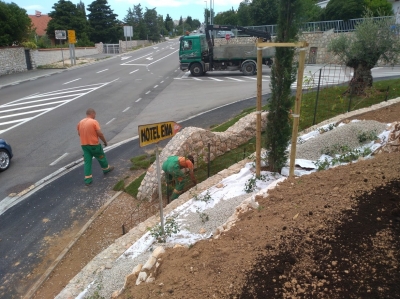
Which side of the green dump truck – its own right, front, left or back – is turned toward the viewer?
left

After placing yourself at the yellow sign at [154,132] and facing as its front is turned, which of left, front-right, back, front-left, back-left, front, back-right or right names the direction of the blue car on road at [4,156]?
back

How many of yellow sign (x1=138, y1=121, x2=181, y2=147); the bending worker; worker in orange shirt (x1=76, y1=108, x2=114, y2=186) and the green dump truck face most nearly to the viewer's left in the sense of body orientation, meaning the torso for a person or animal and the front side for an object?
1

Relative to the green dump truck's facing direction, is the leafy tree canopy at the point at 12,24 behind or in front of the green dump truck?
in front

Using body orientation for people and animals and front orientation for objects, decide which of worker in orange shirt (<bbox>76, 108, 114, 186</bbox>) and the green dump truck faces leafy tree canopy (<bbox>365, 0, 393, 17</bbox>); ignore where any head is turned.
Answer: the worker in orange shirt

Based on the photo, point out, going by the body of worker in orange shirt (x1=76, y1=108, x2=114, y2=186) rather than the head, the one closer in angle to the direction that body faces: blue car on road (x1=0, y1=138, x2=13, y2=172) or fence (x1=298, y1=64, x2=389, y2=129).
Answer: the fence

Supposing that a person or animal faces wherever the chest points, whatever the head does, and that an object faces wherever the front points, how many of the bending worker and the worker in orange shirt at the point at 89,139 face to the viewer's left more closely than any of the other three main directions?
0

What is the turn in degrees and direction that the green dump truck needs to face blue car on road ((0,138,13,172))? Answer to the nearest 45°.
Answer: approximately 90° to its left

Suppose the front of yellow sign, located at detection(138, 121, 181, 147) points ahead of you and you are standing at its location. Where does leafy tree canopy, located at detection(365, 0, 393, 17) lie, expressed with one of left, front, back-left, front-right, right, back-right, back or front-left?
left

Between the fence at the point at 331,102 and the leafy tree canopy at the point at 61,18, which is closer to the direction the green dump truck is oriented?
the leafy tree canopy

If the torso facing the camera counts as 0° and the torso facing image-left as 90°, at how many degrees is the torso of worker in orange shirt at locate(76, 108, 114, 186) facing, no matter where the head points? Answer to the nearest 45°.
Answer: approximately 225°

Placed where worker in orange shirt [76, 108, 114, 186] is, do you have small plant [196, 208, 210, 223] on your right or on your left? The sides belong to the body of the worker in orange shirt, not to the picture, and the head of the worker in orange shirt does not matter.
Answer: on your right

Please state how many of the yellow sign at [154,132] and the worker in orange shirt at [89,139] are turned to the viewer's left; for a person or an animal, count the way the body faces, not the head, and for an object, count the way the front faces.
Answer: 0
